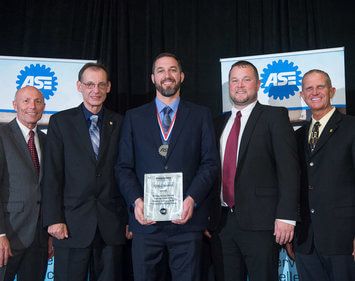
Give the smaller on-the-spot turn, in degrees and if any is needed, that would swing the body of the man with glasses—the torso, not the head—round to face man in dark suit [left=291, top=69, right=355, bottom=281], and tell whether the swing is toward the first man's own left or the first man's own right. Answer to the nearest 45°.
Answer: approximately 45° to the first man's own left

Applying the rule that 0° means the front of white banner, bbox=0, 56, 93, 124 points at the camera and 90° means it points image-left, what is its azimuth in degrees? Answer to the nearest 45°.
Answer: approximately 0°

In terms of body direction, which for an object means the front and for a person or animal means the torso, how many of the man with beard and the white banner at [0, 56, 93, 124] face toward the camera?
2

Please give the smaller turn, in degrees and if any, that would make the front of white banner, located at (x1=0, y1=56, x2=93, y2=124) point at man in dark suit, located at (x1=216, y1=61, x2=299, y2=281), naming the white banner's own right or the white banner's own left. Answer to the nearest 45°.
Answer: approximately 45° to the white banner's own left

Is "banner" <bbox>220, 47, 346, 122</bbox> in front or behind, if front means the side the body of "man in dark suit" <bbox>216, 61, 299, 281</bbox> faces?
behind

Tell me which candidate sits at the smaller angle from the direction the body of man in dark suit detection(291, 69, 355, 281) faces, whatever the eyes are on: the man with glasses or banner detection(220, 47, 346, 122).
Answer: the man with glasses

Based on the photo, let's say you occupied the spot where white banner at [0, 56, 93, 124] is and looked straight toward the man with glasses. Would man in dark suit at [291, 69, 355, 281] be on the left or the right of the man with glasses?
left

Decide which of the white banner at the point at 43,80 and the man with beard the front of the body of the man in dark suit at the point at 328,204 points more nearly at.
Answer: the man with beard

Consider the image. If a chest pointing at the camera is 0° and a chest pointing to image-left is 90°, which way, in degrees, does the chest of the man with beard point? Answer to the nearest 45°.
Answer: approximately 0°
